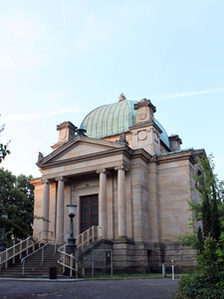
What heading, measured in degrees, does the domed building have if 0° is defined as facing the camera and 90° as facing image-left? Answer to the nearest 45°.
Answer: approximately 45°

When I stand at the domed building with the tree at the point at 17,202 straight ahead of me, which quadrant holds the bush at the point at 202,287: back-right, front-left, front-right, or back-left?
back-left

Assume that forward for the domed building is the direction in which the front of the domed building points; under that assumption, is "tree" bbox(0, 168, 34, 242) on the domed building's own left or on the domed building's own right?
on the domed building's own right

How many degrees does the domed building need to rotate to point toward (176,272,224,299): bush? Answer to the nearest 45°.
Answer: approximately 45° to its left
